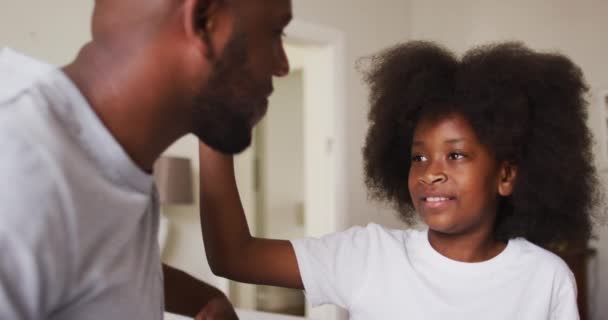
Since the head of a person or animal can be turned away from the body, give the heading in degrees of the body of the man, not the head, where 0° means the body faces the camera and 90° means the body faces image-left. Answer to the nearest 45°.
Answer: approximately 270°

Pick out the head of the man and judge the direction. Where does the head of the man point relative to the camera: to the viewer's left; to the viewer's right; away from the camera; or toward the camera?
to the viewer's right

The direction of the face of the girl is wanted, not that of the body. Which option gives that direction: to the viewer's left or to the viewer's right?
to the viewer's left

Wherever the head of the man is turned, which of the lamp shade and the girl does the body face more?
the girl

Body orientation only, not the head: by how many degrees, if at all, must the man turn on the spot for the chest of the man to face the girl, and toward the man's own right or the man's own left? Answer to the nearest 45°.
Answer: approximately 45° to the man's own left

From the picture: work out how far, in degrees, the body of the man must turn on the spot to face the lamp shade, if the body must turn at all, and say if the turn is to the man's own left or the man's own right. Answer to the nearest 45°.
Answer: approximately 90° to the man's own left
